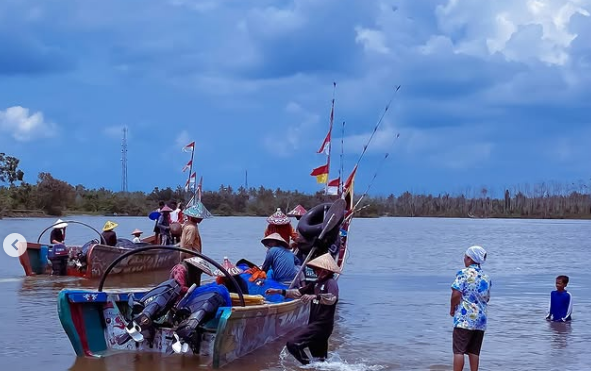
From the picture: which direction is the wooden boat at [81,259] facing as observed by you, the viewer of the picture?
facing away from the viewer and to the right of the viewer

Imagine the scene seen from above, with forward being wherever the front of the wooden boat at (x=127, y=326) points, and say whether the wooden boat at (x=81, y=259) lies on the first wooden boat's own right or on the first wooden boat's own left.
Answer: on the first wooden boat's own left

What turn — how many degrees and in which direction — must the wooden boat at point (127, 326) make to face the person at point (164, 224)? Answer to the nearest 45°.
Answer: approximately 45° to its left

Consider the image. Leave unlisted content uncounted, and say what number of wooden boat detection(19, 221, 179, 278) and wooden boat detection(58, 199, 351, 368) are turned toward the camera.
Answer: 0

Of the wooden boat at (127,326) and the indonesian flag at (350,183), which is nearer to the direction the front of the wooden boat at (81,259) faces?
the indonesian flag

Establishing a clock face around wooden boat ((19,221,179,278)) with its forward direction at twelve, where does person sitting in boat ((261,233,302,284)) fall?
The person sitting in boat is roughly at 4 o'clock from the wooden boat.

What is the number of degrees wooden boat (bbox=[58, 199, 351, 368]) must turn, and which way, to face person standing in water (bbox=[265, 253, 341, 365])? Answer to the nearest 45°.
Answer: approximately 45° to its right

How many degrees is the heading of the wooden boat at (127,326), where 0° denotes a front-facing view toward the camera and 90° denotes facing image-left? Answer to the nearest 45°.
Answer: approximately 225°

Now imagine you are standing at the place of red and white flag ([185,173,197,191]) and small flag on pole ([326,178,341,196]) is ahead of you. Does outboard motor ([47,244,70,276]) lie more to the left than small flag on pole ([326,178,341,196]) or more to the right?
right
